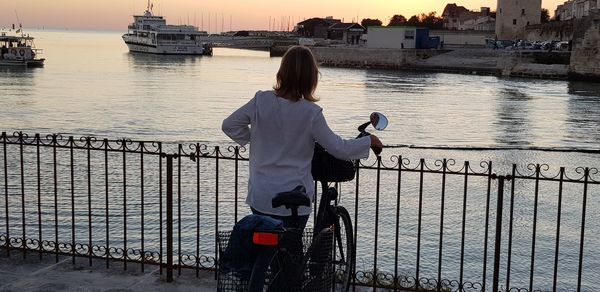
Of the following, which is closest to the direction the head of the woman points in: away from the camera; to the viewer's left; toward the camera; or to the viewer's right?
away from the camera

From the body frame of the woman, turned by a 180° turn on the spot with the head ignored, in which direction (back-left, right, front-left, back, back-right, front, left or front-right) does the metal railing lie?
back

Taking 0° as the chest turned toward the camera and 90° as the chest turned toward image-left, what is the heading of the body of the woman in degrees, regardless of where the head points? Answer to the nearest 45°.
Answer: approximately 180°

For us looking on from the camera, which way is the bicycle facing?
facing away from the viewer and to the right of the viewer
